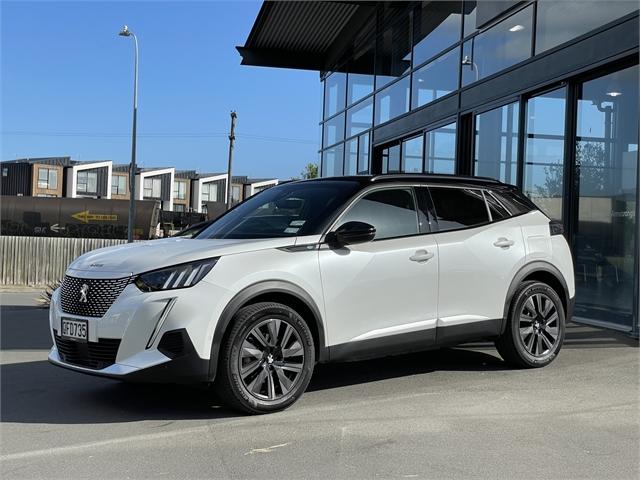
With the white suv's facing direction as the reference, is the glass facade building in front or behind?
behind

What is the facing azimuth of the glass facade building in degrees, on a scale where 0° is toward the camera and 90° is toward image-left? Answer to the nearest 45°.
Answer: approximately 45°

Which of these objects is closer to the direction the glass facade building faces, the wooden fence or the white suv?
the white suv

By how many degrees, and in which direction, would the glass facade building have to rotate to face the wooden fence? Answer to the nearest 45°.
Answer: approximately 90° to its right

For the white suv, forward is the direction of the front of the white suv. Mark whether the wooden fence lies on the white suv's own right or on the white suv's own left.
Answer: on the white suv's own right

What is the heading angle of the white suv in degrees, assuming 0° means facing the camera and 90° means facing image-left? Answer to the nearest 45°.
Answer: approximately 45°
